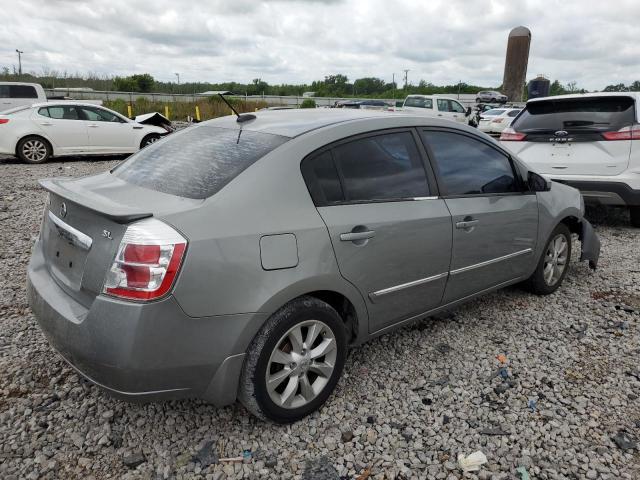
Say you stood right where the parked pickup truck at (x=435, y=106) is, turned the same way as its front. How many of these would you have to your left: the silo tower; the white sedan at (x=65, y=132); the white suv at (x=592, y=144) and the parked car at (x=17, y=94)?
1

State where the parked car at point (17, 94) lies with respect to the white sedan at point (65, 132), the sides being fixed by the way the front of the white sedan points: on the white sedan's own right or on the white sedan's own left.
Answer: on the white sedan's own left

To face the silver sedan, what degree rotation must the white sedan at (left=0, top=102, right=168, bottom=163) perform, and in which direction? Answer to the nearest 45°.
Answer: approximately 90° to its right

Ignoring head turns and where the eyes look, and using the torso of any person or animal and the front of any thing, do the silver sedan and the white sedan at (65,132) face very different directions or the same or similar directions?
same or similar directions

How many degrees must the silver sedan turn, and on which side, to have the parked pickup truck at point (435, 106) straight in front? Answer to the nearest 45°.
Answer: approximately 45° to its left

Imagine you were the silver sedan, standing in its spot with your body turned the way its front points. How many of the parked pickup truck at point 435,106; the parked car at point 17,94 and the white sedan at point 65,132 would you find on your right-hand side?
0

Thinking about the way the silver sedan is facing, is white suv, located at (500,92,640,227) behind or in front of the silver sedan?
in front

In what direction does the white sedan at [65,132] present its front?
to the viewer's right

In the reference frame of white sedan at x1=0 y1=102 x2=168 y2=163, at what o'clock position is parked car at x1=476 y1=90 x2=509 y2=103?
The parked car is roughly at 11 o'clock from the white sedan.
